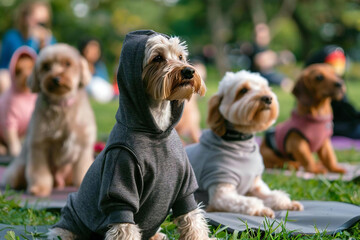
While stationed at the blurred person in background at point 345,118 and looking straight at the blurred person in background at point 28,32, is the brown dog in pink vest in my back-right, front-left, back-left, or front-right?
front-left

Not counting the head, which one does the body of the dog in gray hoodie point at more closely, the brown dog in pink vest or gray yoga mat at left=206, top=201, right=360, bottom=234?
the gray yoga mat

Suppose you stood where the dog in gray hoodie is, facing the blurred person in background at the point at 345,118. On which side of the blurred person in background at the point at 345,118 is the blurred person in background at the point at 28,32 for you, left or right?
left

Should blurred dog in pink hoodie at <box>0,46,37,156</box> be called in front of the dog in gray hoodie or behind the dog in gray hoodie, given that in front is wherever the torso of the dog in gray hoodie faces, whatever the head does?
behind

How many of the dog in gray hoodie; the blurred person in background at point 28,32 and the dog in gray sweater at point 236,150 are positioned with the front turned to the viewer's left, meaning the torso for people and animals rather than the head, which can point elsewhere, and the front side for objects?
0

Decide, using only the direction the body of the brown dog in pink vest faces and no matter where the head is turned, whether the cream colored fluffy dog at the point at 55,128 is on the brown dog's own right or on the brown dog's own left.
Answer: on the brown dog's own right

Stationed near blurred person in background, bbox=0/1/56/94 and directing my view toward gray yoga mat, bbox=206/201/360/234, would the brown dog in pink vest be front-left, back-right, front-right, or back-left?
front-left

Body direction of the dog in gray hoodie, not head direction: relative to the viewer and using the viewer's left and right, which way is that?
facing the viewer and to the right of the viewer
